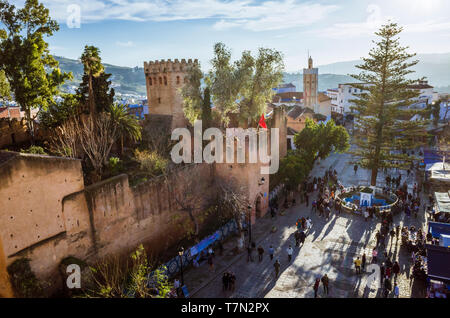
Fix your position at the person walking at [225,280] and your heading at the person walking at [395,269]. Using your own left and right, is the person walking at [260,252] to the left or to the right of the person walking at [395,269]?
left
